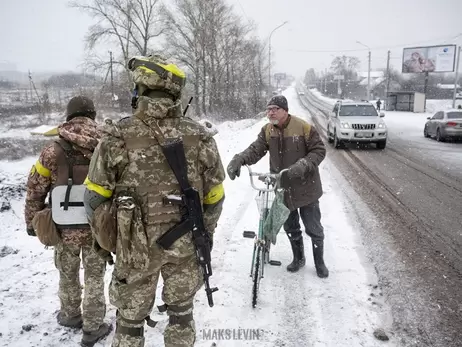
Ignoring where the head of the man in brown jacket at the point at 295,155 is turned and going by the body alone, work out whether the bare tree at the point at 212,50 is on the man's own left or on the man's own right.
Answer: on the man's own right

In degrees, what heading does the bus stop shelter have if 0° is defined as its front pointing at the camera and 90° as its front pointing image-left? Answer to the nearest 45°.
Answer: approximately 45°

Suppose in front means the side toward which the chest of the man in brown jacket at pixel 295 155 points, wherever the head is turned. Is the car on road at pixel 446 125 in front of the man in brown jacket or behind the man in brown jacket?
behind

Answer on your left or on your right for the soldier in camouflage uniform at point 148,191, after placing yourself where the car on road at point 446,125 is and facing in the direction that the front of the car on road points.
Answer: on your left

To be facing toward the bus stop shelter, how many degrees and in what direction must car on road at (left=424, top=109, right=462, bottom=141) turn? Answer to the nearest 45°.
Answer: approximately 45° to its right

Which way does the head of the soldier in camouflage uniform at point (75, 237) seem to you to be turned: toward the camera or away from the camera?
away from the camera

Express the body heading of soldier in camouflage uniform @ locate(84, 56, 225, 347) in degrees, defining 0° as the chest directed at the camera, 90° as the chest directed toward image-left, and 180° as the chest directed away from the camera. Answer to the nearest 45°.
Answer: approximately 180°

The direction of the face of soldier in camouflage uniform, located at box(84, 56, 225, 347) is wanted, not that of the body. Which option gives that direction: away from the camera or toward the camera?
away from the camera

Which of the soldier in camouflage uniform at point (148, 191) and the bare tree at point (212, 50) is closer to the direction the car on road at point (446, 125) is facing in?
the bare tree

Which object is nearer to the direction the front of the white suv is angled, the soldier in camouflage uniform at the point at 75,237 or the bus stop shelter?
the soldier in camouflage uniform
